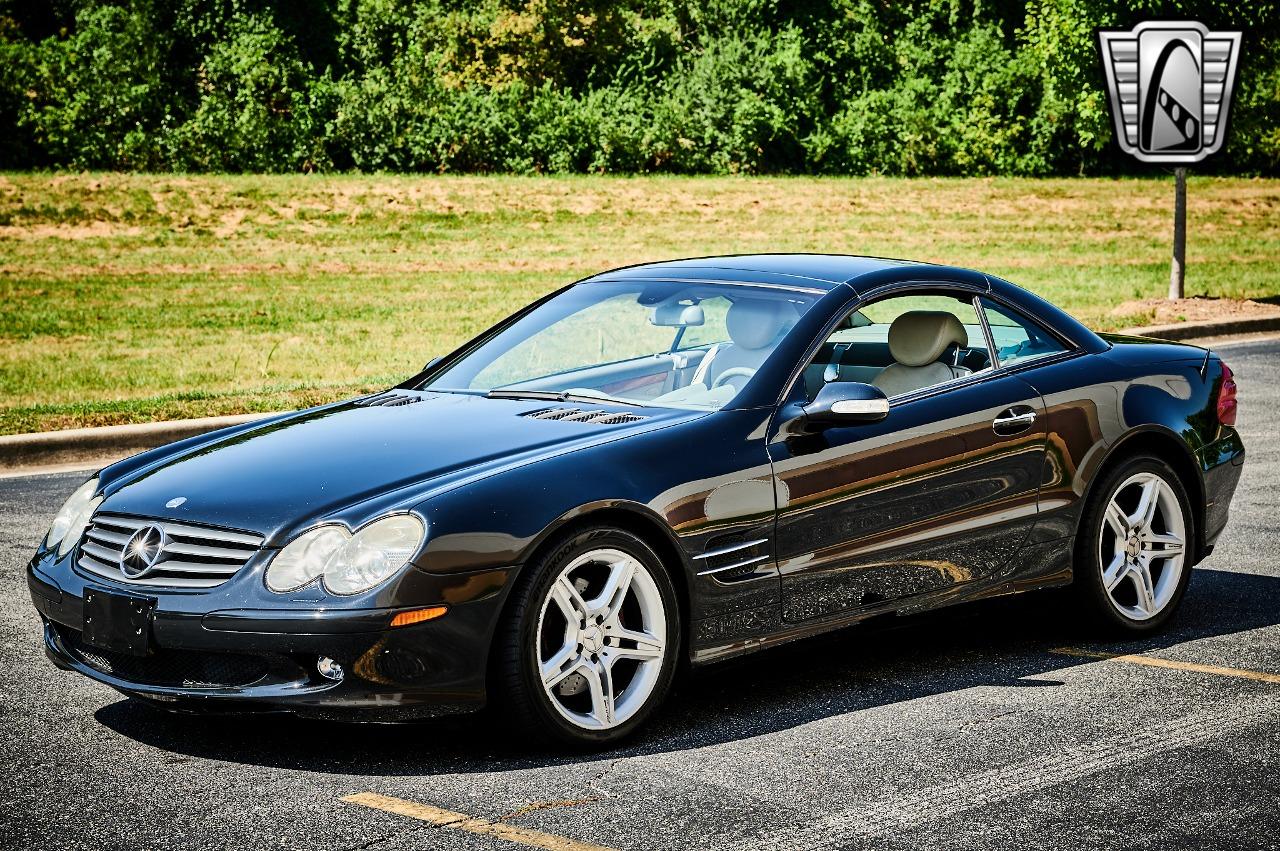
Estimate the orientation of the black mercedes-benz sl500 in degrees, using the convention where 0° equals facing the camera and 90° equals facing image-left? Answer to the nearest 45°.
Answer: approximately 45°
